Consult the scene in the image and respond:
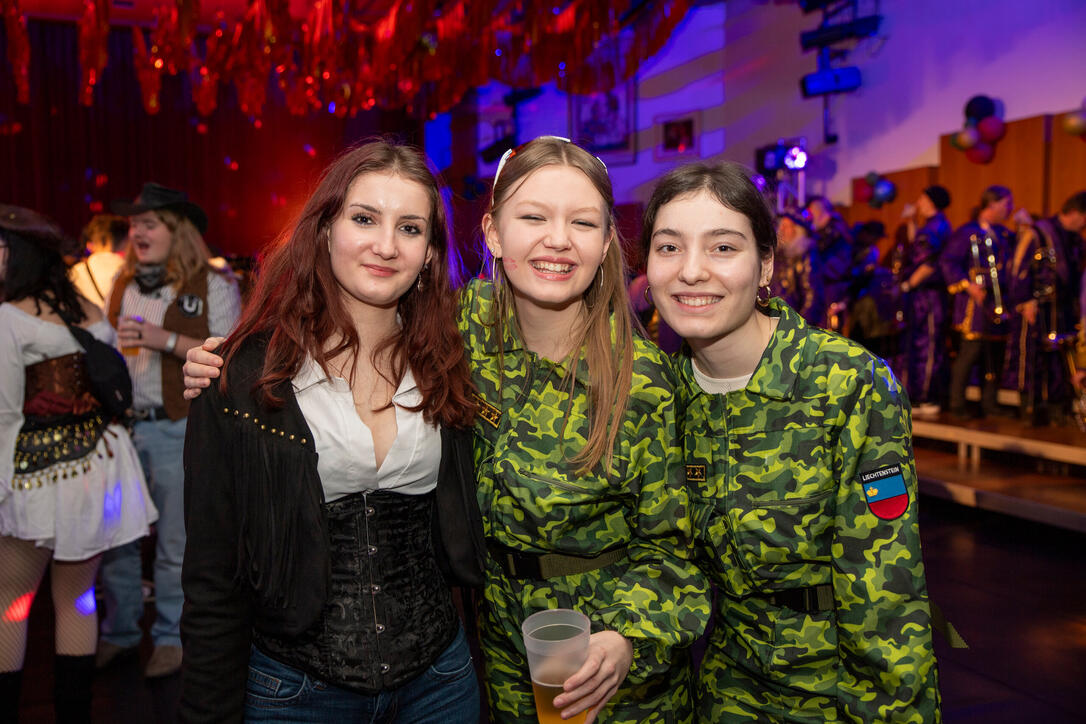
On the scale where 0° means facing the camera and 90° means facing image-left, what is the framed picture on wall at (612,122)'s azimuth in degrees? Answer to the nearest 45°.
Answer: approximately 45°

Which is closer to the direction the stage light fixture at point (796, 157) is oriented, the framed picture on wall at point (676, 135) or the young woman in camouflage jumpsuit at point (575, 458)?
the young woman in camouflage jumpsuit

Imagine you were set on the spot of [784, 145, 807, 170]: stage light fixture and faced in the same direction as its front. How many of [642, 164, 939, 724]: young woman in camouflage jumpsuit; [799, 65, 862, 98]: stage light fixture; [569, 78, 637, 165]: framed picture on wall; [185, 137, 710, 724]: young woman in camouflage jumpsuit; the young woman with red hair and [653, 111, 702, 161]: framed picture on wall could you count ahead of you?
3

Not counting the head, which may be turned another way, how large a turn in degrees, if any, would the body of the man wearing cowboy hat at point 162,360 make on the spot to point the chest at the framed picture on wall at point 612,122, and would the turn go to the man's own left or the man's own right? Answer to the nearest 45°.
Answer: approximately 180°

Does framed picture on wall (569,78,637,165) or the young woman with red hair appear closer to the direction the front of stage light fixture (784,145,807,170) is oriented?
the young woman with red hair

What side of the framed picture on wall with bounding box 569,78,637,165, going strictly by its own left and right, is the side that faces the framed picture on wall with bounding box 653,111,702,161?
left

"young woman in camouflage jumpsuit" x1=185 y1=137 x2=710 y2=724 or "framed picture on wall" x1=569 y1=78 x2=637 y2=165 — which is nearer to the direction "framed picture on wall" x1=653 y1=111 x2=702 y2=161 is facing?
the young woman in camouflage jumpsuit

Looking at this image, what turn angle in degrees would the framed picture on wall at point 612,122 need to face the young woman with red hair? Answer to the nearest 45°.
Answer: approximately 45° to its left

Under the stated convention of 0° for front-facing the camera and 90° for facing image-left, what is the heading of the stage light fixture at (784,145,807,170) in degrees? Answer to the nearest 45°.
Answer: approximately 0°

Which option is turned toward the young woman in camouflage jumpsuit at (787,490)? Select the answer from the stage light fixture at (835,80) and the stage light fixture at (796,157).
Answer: the stage light fixture at (796,157)

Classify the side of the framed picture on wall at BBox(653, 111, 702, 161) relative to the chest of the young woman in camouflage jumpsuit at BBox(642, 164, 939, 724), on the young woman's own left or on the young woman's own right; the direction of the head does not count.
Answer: on the young woman's own right
